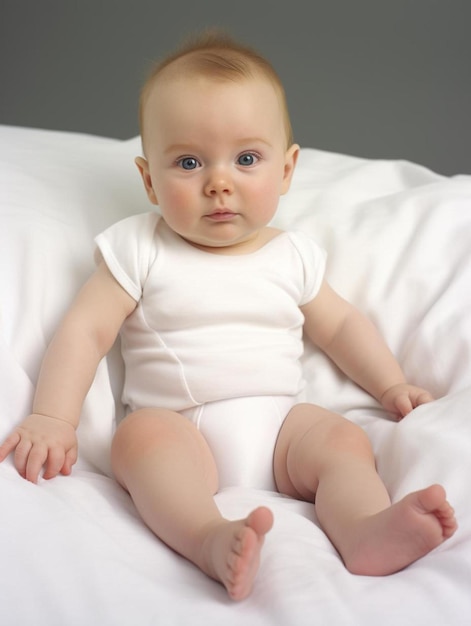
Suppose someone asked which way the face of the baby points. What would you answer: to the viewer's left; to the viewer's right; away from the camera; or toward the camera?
toward the camera

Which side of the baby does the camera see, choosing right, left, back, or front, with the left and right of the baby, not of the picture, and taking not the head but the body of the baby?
front
